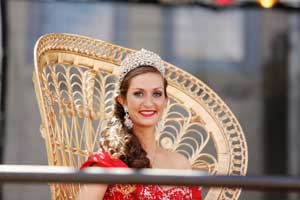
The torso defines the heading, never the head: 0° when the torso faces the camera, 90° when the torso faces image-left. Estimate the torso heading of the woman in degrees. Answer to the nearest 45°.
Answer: approximately 315°

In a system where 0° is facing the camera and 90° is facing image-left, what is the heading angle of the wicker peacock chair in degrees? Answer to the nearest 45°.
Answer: approximately 315°
